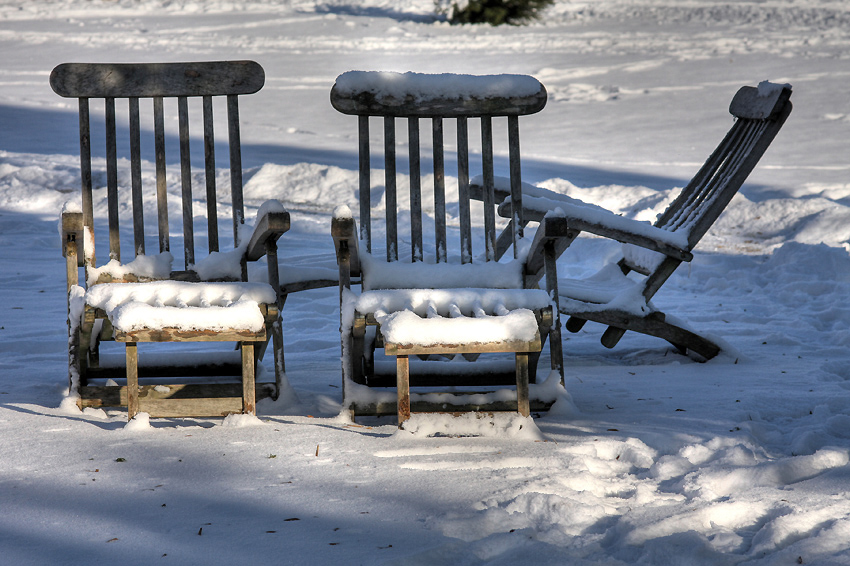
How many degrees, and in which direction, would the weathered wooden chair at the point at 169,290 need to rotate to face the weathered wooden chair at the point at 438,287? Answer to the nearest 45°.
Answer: approximately 90° to its left

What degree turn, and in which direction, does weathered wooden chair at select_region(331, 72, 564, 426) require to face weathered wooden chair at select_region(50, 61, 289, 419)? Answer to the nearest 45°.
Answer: approximately 90° to its right

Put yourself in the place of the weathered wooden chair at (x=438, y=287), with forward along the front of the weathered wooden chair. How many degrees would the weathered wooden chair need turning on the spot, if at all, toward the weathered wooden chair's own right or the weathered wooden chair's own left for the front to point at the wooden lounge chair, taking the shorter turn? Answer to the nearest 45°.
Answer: approximately 135° to the weathered wooden chair's own left

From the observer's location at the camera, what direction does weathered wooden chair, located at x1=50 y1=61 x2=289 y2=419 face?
facing the viewer

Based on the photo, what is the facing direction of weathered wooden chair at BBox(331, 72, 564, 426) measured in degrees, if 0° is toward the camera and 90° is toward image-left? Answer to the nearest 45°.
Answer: approximately 0°

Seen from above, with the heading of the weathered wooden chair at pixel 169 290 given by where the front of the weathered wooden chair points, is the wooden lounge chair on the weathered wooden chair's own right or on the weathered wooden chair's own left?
on the weathered wooden chair's own left

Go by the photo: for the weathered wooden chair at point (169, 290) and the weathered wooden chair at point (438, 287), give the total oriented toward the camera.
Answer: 2
